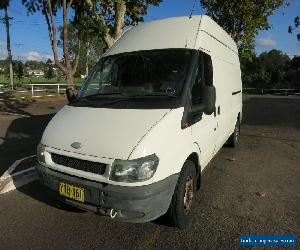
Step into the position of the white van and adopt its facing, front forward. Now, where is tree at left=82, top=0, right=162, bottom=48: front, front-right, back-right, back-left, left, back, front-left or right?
back-right

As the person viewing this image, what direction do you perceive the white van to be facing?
facing the viewer and to the left of the viewer

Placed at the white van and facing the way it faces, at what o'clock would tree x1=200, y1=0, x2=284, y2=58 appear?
The tree is roughly at 5 o'clock from the white van.

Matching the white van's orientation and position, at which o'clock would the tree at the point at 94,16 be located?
The tree is roughly at 4 o'clock from the white van.

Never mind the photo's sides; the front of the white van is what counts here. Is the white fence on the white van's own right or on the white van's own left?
on the white van's own right
